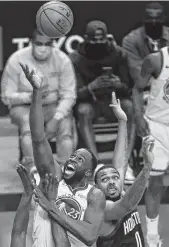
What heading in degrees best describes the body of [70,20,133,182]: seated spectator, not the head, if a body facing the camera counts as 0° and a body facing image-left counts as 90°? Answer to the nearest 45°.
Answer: approximately 0°

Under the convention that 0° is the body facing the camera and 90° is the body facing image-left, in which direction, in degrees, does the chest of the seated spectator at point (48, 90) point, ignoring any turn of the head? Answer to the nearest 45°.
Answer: approximately 0°

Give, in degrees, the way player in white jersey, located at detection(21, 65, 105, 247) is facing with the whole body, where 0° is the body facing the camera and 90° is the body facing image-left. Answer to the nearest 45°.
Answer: approximately 45°
